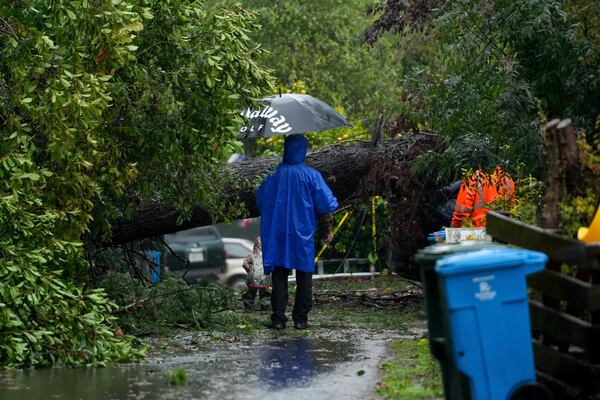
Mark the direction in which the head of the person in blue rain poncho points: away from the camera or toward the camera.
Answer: away from the camera

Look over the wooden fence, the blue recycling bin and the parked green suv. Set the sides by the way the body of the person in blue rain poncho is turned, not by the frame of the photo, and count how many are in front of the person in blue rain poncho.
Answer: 1

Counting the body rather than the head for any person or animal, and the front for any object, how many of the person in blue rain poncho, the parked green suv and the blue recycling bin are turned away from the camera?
2

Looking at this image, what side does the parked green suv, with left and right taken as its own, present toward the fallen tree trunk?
back

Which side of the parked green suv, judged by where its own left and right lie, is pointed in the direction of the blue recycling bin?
back

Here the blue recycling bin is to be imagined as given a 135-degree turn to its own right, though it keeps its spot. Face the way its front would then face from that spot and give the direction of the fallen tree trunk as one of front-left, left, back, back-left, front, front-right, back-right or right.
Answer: front-left

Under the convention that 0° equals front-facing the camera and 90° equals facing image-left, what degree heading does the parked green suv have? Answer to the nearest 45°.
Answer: approximately 180°

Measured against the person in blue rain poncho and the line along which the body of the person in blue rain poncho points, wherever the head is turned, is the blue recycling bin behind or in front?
behind

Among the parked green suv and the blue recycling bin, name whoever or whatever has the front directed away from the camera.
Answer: the parked green suv

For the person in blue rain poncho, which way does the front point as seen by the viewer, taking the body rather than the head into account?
away from the camera
